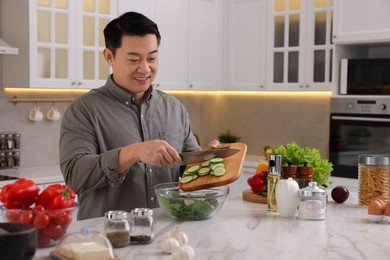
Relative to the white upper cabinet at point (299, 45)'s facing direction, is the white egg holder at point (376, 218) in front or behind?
in front

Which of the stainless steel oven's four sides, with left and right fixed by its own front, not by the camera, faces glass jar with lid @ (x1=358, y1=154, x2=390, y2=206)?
front

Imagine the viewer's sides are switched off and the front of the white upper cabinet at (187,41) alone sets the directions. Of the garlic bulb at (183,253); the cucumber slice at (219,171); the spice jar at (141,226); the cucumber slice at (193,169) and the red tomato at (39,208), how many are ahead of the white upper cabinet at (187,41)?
5

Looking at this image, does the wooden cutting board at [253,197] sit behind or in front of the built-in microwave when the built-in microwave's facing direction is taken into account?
in front

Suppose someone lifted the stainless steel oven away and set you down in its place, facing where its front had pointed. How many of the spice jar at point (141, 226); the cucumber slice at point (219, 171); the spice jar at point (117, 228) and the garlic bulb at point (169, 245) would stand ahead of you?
4

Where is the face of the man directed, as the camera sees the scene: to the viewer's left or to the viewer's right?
to the viewer's right

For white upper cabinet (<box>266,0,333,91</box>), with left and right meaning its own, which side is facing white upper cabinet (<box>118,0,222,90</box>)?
right

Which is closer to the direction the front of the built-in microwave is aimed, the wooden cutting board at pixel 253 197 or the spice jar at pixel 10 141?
the wooden cutting board

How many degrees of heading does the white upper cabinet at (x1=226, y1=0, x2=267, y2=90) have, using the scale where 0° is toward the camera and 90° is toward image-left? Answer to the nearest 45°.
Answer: approximately 0°
